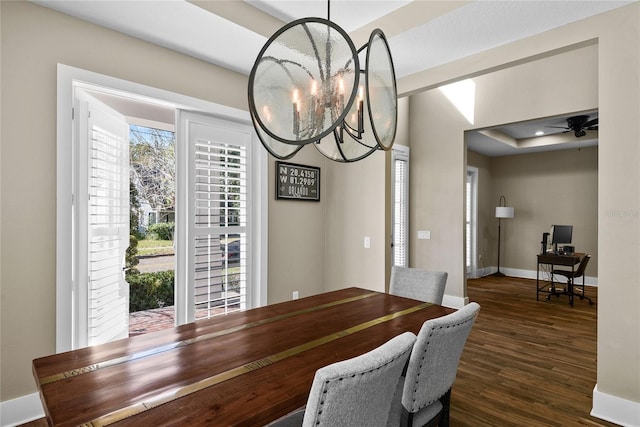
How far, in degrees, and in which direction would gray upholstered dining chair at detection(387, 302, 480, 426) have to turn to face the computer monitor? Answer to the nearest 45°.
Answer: approximately 45° to its right

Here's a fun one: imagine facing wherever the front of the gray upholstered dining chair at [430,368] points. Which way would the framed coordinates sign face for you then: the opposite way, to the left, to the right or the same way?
the opposite way

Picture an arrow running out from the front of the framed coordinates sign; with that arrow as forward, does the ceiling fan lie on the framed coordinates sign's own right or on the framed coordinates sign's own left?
on the framed coordinates sign's own left

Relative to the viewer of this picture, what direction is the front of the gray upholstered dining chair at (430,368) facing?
facing away from the viewer and to the left of the viewer

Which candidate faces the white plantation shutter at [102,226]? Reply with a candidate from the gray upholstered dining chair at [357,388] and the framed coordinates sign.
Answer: the gray upholstered dining chair

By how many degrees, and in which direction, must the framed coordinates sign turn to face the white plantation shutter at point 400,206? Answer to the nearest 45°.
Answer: approximately 90° to its left

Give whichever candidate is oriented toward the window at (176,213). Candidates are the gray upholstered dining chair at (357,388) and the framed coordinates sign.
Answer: the gray upholstered dining chair

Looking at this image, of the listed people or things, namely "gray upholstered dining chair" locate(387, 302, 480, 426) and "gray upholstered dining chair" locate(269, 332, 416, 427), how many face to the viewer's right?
0

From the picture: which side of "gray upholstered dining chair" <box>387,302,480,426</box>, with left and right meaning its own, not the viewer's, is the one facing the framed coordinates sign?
front

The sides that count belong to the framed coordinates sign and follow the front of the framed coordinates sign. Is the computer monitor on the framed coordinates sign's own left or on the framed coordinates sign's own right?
on the framed coordinates sign's own left

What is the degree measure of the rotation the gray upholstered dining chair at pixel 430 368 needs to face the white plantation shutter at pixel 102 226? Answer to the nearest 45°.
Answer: approximately 45° to its left

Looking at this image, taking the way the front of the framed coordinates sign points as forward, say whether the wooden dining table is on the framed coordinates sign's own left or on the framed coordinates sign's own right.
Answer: on the framed coordinates sign's own right

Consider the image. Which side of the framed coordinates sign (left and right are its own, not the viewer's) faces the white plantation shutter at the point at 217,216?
right

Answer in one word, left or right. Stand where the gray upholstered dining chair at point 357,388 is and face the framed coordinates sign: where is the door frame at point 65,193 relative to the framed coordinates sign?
left

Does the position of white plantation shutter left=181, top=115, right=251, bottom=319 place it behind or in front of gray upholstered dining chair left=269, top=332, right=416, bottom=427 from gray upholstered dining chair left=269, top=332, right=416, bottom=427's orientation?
in front

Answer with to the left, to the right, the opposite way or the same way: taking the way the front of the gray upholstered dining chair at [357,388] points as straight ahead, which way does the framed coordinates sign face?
the opposite way

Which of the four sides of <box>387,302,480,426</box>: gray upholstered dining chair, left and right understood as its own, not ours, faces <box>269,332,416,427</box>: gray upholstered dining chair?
left

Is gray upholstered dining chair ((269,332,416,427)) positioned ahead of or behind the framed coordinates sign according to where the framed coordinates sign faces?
ahead
